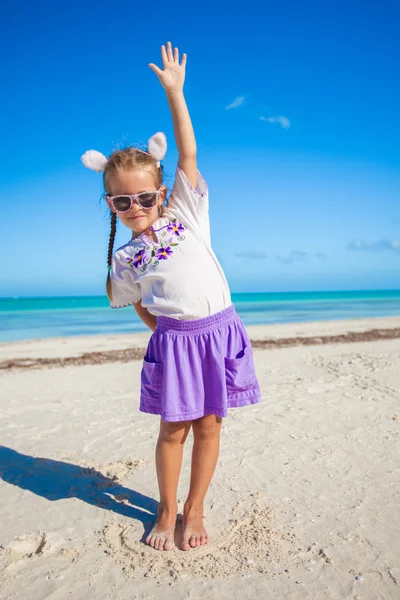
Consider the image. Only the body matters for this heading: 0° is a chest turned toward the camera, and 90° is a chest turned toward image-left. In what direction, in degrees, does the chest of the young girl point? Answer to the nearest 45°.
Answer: approximately 0°
